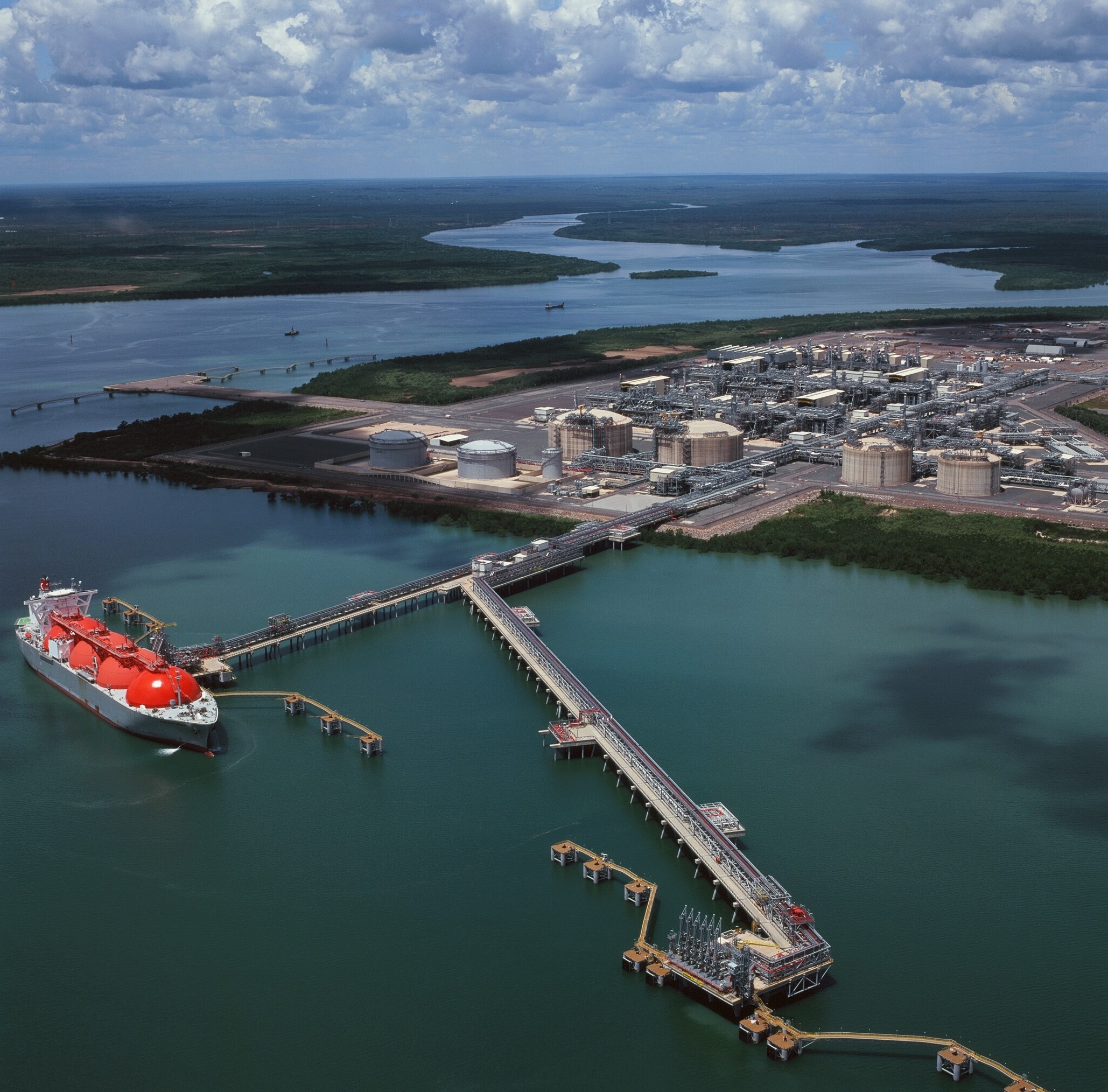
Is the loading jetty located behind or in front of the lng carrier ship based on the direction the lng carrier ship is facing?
in front

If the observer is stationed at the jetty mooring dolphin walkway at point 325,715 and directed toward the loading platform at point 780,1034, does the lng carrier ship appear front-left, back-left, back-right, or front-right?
back-right

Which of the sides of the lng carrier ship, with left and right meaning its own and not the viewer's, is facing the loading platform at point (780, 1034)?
front

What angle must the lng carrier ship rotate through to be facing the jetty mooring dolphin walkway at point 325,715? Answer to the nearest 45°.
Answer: approximately 45° to its left

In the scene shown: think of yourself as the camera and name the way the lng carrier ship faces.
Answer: facing the viewer and to the right of the viewer
